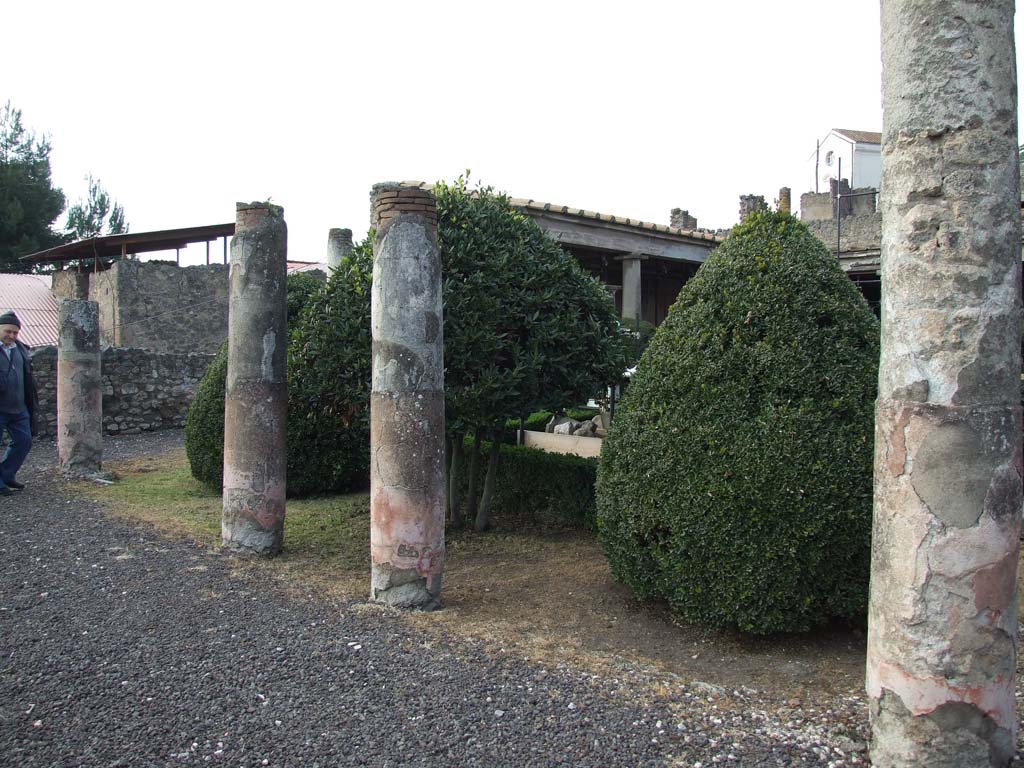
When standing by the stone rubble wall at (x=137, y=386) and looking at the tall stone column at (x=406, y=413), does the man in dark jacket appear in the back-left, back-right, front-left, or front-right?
front-right

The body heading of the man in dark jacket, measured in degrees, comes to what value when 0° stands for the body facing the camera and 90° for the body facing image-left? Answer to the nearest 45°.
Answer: approximately 315°

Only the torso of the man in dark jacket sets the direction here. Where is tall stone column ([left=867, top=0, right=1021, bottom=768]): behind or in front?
in front

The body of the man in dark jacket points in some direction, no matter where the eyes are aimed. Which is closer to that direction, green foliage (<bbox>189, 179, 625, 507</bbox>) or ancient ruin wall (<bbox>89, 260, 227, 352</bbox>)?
the green foliage

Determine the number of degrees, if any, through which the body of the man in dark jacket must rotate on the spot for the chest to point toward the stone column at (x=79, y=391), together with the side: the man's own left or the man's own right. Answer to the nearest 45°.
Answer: approximately 90° to the man's own left

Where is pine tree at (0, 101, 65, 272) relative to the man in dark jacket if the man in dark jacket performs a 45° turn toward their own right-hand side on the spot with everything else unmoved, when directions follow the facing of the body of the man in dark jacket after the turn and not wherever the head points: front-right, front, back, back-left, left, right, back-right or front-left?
back

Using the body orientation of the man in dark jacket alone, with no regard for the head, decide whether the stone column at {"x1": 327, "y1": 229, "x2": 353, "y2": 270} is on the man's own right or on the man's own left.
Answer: on the man's own left

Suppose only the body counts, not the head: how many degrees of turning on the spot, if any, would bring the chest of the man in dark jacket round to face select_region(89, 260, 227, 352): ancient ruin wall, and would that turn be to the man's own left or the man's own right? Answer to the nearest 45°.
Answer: approximately 135° to the man's own left

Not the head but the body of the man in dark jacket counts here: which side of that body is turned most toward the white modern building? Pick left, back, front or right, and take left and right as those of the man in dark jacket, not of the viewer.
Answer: left

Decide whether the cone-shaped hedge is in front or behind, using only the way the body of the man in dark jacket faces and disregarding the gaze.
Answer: in front
